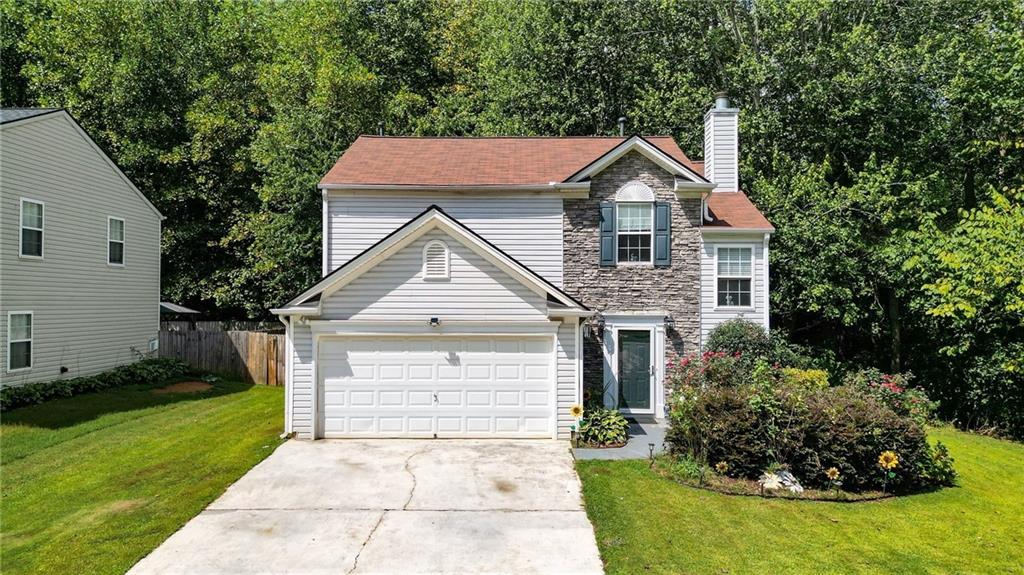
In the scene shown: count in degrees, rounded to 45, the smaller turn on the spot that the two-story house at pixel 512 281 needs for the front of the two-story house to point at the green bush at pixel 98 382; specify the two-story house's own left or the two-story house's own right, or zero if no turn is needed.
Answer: approximately 90° to the two-story house's own right

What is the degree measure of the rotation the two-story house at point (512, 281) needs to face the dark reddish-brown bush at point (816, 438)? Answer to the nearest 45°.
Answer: approximately 45° to its left

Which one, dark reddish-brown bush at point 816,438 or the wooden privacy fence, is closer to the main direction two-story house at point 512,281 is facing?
the dark reddish-brown bush

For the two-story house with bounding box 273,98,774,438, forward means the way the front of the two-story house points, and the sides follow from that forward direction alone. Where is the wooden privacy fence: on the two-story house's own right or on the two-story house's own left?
on the two-story house's own right

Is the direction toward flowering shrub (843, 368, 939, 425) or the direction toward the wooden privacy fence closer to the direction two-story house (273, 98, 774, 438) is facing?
the flowering shrub

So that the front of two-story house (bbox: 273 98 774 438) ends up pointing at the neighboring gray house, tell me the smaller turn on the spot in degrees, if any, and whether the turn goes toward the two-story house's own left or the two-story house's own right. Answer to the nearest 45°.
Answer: approximately 90° to the two-story house's own right

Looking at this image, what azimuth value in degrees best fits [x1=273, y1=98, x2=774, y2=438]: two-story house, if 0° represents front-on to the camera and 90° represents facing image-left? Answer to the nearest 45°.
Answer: approximately 0°

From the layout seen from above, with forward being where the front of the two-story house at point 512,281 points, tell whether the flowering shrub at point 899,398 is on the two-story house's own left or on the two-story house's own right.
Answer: on the two-story house's own left
